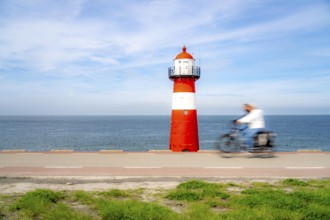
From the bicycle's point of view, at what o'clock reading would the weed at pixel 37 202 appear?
The weed is roughly at 10 o'clock from the bicycle.

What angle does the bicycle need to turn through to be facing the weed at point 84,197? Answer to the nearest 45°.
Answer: approximately 45° to its left

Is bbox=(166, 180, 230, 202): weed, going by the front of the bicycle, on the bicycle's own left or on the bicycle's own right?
on the bicycle's own left

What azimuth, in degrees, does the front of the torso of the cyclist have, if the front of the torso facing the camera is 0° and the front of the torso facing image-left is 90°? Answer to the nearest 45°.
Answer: approximately 90°

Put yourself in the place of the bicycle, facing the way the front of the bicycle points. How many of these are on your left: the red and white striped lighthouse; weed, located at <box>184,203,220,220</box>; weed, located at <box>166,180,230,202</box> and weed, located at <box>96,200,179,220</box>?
3

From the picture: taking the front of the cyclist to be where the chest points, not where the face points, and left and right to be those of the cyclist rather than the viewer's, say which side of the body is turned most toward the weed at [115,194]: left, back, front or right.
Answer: left

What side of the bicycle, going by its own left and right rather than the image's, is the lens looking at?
left

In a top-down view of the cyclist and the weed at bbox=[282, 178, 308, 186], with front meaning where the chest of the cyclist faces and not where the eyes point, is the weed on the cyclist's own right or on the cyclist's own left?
on the cyclist's own left
